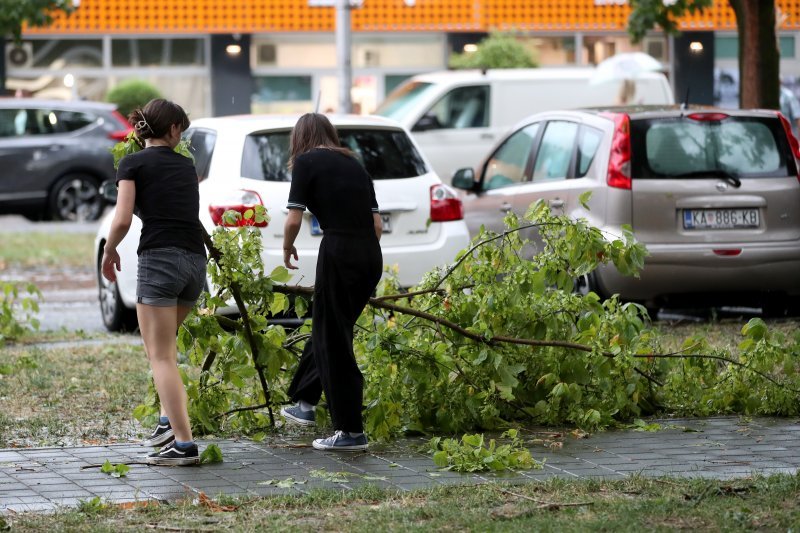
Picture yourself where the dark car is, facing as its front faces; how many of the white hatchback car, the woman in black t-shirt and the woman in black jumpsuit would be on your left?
3

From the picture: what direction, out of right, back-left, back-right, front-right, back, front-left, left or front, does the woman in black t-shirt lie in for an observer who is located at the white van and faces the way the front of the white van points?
front-left

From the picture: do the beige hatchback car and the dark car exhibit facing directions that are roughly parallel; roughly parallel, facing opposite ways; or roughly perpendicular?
roughly perpendicular

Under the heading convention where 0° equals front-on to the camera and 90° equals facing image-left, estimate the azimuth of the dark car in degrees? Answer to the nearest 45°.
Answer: approximately 90°

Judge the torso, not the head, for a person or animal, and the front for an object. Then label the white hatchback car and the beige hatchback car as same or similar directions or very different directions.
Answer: same or similar directions

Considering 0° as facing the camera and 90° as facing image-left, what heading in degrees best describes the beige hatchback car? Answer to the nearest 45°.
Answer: approximately 135°

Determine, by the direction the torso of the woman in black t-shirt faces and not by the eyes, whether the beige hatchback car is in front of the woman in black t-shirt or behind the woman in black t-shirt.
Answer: in front

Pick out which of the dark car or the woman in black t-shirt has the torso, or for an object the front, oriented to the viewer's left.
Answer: the dark car

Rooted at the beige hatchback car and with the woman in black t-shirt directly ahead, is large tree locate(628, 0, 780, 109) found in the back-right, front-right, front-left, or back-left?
back-right

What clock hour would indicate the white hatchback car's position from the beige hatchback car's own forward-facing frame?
The white hatchback car is roughly at 10 o'clock from the beige hatchback car.

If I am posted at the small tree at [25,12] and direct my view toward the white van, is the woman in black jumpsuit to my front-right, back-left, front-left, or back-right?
front-right

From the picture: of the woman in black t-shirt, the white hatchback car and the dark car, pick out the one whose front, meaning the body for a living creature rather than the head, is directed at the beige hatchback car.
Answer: the woman in black t-shirt

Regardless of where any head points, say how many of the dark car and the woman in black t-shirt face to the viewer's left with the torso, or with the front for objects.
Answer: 1

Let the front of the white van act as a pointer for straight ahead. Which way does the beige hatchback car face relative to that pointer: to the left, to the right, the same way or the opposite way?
to the right

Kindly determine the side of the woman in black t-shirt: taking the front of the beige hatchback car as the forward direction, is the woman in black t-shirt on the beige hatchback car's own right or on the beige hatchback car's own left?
on the beige hatchback car's own left
